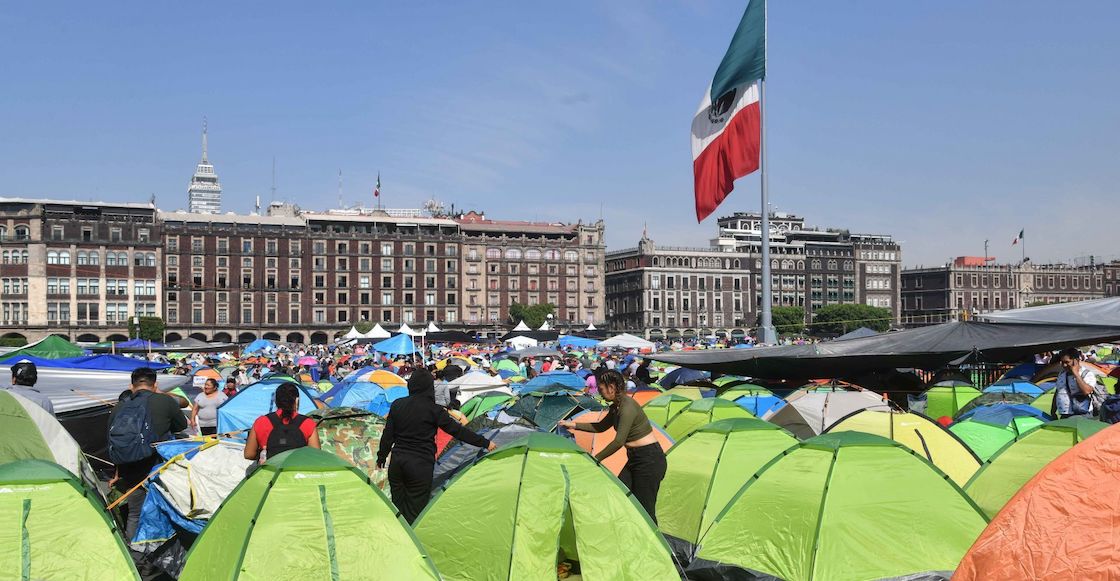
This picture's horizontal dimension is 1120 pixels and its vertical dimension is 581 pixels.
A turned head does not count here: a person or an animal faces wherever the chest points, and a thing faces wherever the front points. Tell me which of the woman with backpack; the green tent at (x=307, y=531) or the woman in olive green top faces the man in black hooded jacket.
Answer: the woman in olive green top

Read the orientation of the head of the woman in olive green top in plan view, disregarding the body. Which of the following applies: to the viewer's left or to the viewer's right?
to the viewer's left

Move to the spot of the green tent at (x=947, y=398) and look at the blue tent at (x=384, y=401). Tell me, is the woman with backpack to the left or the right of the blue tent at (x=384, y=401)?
left

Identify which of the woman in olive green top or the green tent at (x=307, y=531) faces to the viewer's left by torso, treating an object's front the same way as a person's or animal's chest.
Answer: the woman in olive green top

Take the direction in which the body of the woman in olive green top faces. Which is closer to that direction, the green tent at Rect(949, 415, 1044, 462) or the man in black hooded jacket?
the man in black hooded jacket

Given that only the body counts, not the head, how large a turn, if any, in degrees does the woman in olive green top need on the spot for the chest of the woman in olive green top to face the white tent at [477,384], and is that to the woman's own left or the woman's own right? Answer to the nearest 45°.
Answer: approximately 90° to the woman's own right

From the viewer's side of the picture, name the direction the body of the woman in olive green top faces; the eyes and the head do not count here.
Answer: to the viewer's left

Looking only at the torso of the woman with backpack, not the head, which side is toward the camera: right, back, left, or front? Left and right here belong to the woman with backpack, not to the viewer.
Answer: back

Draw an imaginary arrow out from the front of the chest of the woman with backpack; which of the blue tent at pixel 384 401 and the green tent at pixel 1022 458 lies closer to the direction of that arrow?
the blue tent
